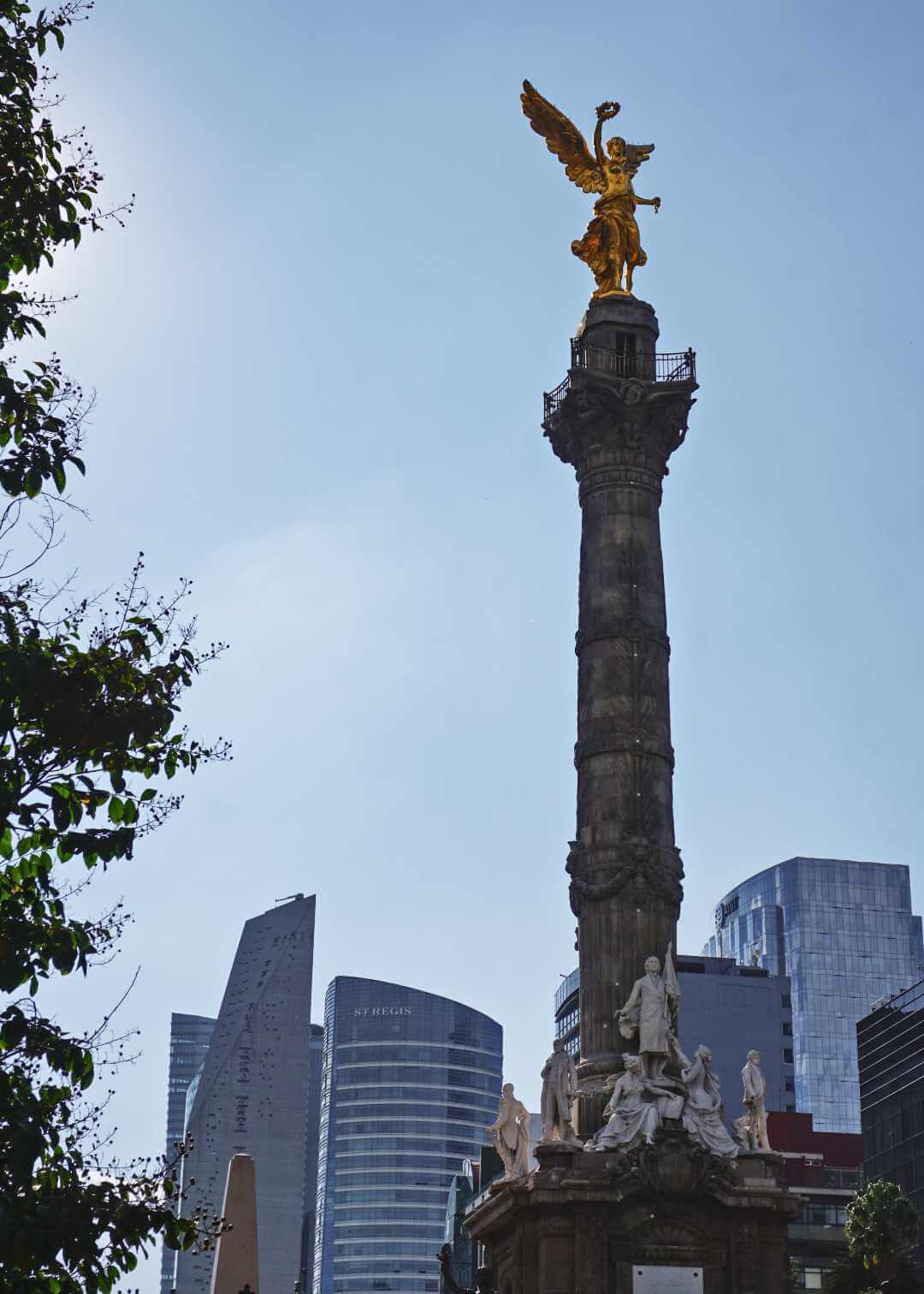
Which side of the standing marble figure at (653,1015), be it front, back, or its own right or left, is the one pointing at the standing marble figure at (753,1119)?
left

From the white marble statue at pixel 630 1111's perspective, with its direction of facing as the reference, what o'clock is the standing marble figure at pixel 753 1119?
The standing marble figure is roughly at 8 o'clock from the white marble statue.

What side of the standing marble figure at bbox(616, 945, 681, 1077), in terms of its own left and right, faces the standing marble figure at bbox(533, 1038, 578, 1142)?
right

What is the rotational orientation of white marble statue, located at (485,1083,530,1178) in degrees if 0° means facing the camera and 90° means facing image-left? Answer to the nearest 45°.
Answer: approximately 45°

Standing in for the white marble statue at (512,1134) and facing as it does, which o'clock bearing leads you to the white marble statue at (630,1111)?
the white marble statue at (630,1111) is roughly at 9 o'clock from the white marble statue at (512,1134).

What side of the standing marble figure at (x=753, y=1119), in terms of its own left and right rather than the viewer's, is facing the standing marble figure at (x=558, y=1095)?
right

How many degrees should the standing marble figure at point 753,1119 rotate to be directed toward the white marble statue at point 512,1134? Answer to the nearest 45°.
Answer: approximately 135° to its right

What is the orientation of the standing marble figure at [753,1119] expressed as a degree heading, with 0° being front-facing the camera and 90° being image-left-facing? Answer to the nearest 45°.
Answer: approximately 315°

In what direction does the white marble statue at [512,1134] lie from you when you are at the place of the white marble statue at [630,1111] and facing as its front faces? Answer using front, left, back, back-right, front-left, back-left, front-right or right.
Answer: back-right

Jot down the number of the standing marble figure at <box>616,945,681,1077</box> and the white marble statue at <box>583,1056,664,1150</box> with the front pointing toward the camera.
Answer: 2

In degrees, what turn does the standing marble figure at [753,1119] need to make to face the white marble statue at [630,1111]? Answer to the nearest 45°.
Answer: approximately 90° to its right
